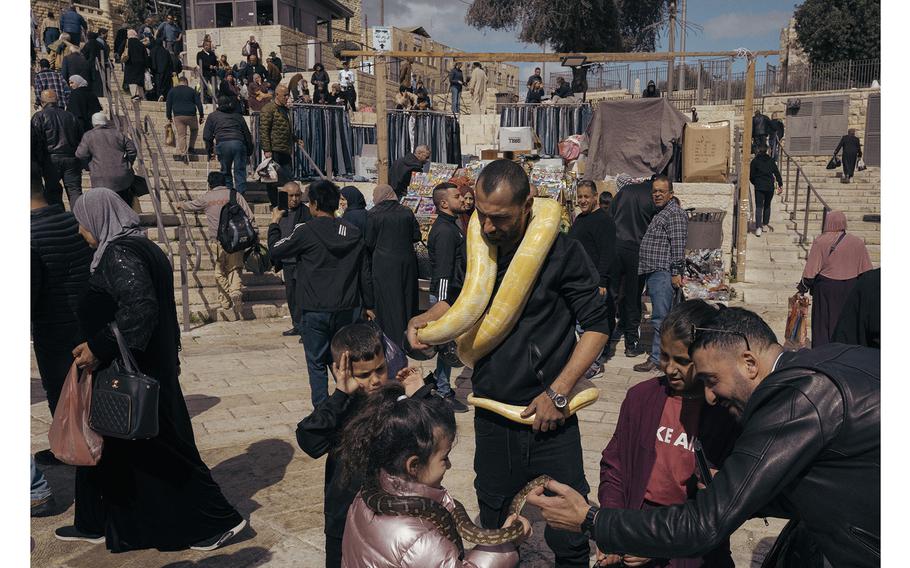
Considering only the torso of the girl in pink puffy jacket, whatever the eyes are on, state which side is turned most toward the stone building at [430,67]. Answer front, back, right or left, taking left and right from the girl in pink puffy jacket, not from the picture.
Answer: left

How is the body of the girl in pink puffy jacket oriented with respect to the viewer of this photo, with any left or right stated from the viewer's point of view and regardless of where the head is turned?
facing to the right of the viewer

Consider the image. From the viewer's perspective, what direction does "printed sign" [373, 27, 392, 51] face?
toward the camera

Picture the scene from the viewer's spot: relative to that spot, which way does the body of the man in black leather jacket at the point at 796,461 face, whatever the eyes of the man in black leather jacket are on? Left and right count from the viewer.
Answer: facing to the left of the viewer

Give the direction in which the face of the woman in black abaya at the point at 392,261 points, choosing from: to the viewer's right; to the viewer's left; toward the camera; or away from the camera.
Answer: away from the camera

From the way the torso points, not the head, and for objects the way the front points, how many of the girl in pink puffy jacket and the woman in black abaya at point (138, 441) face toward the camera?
0

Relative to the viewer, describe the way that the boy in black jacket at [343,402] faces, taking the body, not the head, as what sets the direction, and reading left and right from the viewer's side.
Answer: facing the viewer and to the right of the viewer
